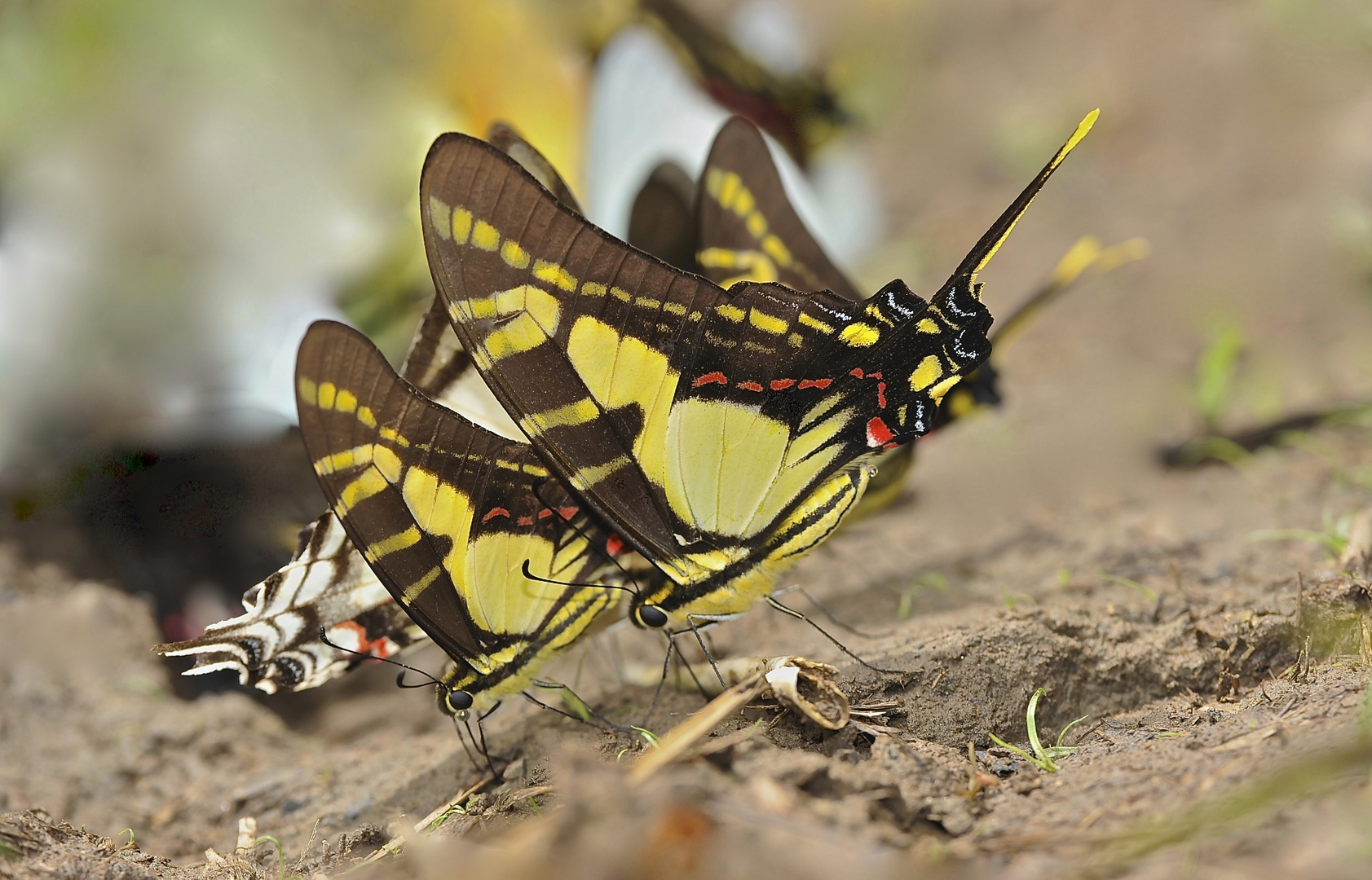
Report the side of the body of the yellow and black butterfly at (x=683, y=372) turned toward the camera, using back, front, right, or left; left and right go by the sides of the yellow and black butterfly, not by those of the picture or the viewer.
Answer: left

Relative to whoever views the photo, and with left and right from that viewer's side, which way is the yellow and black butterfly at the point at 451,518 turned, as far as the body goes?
facing to the left of the viewer

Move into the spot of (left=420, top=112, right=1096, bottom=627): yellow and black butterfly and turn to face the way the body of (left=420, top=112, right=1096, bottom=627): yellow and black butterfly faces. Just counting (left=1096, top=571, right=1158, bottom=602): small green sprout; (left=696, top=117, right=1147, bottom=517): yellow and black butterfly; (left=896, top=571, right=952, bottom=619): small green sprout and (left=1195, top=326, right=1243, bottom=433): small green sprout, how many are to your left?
0

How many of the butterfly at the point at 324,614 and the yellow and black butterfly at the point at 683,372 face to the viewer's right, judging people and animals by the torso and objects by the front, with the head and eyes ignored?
1

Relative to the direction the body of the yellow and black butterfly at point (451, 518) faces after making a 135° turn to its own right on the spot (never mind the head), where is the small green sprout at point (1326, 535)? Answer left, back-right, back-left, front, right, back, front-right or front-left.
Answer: front-right

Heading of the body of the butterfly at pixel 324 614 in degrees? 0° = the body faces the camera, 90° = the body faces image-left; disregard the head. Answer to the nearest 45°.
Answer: approximately 270°

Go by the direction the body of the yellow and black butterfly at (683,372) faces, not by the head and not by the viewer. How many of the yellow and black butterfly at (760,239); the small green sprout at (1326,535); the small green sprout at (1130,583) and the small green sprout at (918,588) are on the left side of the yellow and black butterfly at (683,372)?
0

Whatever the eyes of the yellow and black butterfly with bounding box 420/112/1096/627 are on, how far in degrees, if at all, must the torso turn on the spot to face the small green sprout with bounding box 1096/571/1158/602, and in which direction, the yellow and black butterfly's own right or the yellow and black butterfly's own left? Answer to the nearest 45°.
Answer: approximately 135° to the yellow and black butterfly's own right

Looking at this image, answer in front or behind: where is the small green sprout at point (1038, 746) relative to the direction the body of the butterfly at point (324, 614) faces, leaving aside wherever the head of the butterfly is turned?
in front

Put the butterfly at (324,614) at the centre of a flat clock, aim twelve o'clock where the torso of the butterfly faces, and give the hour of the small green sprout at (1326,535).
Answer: The small green sprout is roughly at 12 o'clock from the butterfly.

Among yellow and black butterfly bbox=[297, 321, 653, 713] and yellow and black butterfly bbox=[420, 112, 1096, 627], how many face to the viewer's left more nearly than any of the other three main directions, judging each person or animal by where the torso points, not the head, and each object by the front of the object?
2

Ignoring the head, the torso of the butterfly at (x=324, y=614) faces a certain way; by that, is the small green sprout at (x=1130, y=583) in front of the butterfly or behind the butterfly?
in front

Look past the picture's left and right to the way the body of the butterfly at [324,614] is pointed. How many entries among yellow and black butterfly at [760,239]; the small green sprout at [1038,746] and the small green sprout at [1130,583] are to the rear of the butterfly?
0
